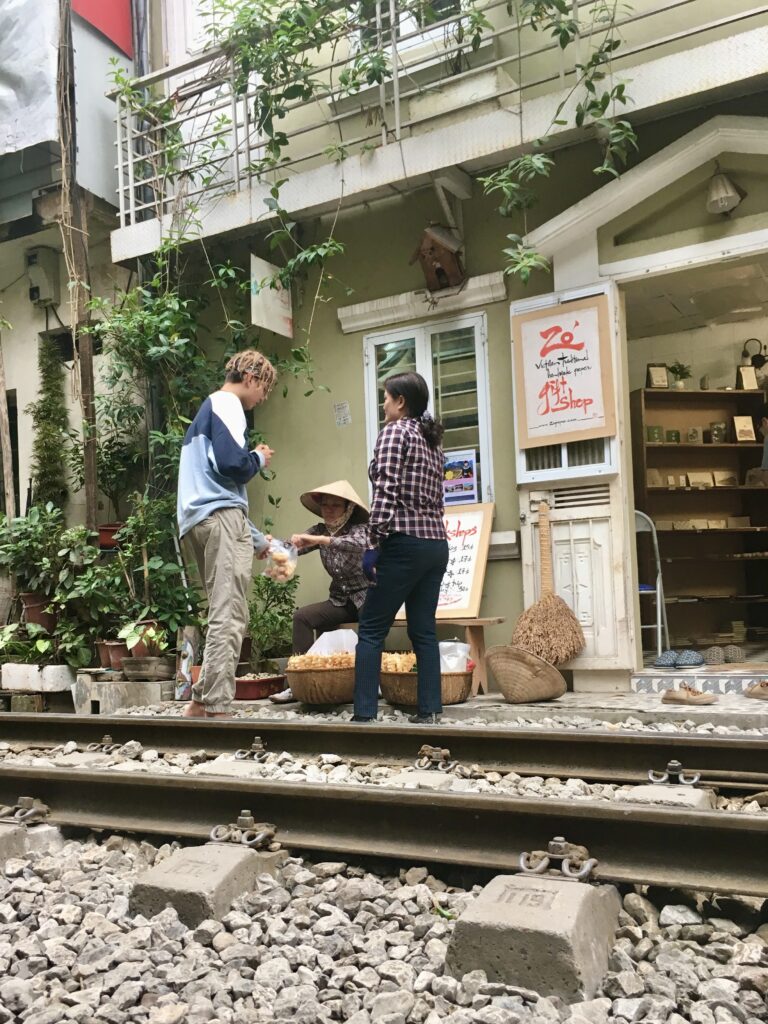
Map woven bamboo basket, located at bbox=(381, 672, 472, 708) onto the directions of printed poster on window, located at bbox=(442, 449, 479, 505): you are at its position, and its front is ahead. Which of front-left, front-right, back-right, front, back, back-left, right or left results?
front

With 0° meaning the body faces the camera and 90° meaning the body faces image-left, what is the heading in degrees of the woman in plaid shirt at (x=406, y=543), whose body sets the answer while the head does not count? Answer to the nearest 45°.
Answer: approximately 135°

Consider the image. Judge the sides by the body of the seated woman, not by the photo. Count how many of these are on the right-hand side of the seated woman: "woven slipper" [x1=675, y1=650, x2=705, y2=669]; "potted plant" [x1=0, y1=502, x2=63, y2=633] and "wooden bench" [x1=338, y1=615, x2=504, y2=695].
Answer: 1

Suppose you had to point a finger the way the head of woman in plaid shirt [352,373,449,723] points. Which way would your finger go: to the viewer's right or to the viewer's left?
to the viewer's left

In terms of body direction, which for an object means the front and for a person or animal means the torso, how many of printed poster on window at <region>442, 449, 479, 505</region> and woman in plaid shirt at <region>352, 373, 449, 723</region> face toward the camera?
1

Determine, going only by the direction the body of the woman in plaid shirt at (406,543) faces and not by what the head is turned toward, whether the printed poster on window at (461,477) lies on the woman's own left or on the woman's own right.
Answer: on the woman's own right

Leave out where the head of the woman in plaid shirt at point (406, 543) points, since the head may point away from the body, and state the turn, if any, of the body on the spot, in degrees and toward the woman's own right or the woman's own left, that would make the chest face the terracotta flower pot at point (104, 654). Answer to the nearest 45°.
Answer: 0° — they already face it

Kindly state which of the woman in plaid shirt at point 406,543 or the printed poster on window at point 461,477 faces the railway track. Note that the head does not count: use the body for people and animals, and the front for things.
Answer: the printed poster on window

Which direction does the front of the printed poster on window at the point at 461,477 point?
toward the camera

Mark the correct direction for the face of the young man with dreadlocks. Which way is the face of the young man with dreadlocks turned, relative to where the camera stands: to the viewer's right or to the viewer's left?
to the viewer's right
